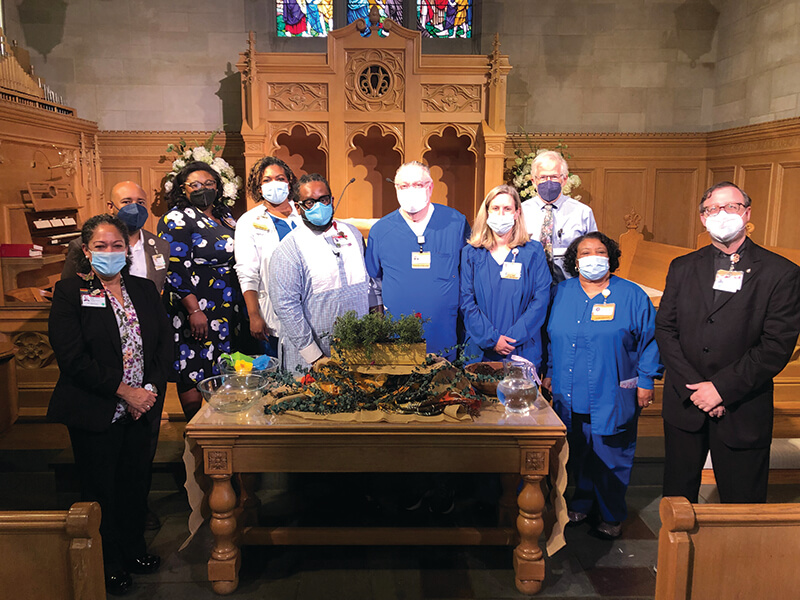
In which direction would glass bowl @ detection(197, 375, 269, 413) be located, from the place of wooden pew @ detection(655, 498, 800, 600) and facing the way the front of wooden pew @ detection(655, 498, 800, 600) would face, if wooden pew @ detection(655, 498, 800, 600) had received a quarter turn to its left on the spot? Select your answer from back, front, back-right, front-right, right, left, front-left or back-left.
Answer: front

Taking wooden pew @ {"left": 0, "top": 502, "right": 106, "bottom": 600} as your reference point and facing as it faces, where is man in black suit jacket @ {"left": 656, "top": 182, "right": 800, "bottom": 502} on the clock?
The man in black suit jacket is roughly at 3 o'clock from the wooden pew.

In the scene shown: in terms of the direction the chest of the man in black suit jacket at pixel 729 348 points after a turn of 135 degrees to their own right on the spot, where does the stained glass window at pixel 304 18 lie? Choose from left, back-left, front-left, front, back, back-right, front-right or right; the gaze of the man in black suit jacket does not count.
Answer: front

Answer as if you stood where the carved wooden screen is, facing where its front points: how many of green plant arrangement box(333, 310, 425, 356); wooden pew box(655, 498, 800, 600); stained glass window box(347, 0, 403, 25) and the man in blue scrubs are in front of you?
3

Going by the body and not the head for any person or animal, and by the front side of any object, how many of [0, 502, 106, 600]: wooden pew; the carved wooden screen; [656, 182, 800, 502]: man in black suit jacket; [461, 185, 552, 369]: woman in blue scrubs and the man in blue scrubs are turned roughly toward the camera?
4

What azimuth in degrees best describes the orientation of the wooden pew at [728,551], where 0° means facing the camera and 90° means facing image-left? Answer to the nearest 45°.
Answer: approximately 180°

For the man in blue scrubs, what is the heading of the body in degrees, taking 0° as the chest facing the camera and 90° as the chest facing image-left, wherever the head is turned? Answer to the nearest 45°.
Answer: approximately 0°

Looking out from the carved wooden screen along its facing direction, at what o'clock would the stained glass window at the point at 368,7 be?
The stained glass window is roughly at 6 o'clock from the carved wooden screen.

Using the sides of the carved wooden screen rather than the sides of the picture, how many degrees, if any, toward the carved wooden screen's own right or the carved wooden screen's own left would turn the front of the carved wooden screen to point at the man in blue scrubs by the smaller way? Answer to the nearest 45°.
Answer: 0° — it already faces them
